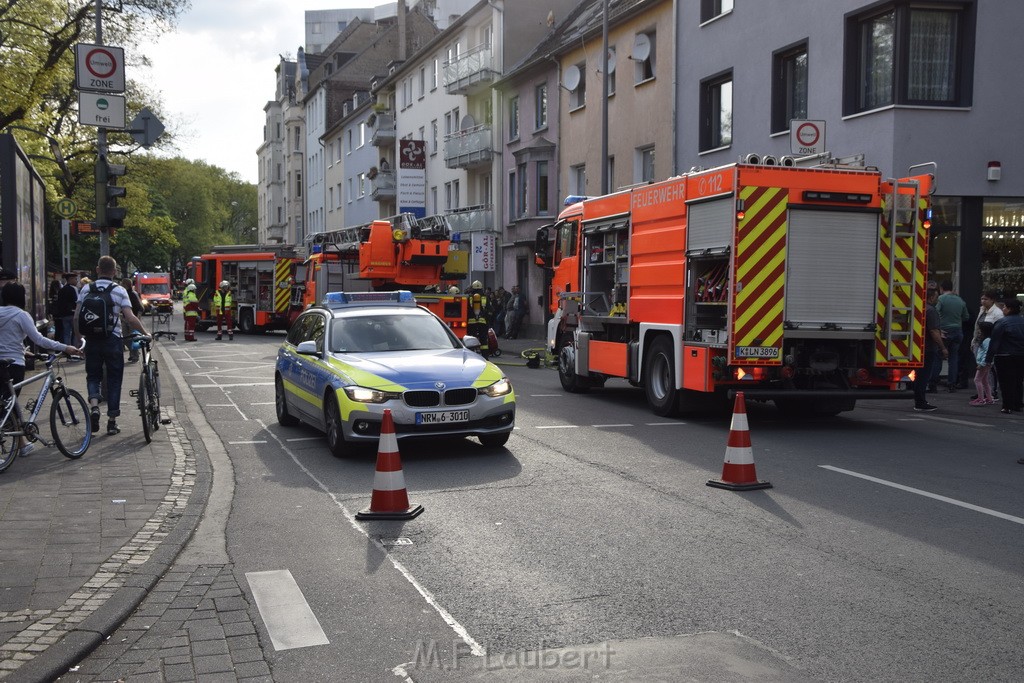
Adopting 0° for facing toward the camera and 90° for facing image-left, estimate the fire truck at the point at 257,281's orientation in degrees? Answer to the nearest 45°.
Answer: approximately 135°

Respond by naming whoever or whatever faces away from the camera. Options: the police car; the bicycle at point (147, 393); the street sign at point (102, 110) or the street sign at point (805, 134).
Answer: the bicycle

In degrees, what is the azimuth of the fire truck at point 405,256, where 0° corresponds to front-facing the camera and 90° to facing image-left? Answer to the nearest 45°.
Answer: approximately 135°

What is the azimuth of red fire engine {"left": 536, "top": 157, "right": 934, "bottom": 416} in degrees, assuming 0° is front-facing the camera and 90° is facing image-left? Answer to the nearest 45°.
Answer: approximately 135°

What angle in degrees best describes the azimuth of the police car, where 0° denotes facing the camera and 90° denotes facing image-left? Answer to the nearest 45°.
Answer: approximately 315°

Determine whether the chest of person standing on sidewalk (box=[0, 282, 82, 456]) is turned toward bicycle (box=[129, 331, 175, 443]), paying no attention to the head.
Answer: yes

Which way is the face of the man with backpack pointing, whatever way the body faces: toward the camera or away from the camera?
away from the camera

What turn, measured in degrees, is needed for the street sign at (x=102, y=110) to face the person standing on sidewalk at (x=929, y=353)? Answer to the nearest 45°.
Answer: approximately 45° to its left
